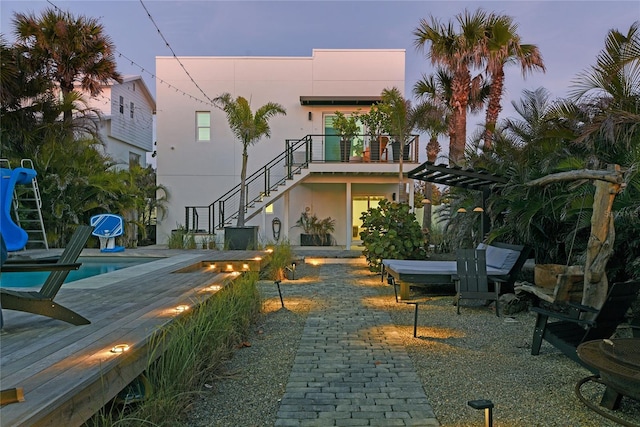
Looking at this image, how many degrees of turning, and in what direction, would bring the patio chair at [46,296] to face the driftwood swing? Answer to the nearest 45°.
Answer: approximately 180°

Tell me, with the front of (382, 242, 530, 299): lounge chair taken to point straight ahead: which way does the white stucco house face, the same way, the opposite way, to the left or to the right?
to the left

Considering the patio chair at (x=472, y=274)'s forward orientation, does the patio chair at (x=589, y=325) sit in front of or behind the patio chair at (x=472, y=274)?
in front

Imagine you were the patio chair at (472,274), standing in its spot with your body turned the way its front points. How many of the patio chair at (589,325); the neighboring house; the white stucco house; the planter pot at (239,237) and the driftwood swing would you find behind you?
3

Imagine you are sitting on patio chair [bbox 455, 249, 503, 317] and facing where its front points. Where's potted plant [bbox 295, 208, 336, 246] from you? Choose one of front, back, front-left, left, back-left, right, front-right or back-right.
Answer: back

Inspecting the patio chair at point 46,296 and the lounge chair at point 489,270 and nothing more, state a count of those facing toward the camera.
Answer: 0

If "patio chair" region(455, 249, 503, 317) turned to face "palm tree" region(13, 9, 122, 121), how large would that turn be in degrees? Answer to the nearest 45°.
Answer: approximately 135° to its right

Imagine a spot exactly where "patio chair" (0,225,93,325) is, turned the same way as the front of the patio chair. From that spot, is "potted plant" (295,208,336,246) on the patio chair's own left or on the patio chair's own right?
on the patio chair's own right

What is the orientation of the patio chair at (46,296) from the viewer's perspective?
to the viewer's left

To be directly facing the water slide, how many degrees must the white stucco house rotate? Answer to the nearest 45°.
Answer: approximately 45° to its right

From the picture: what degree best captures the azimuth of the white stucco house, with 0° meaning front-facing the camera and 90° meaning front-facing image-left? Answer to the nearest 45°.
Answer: approximately 0°

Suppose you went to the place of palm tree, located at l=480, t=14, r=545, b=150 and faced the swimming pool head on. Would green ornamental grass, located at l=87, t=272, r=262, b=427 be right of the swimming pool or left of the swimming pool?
left

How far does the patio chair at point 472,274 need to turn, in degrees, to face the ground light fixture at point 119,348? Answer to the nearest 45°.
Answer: approximately 90° to its right

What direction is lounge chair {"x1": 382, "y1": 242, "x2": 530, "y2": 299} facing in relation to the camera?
to the viewer's left

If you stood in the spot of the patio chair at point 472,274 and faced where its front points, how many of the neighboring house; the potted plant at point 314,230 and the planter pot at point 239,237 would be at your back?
3
